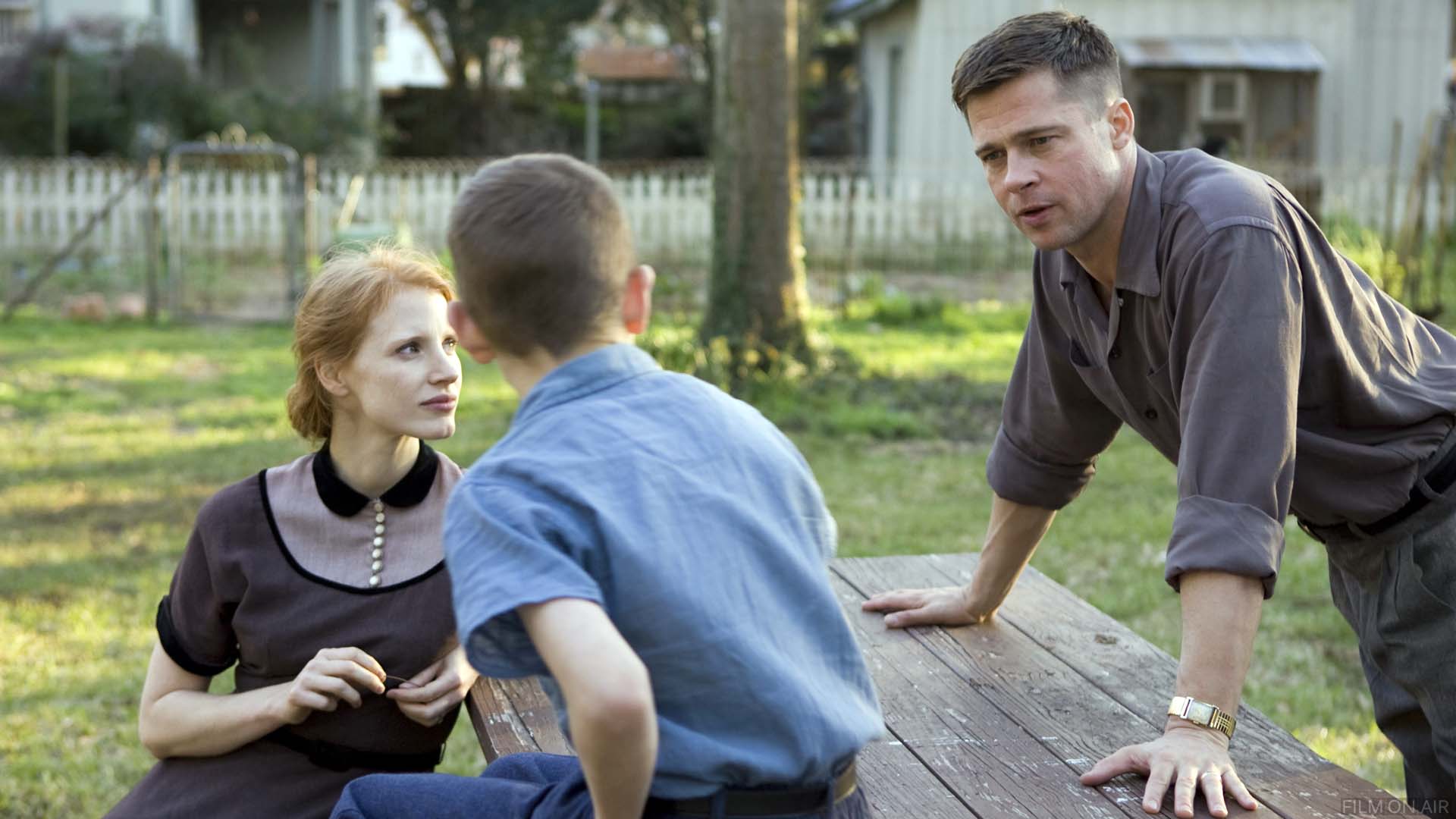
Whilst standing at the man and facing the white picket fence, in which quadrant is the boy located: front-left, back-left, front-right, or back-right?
back-left

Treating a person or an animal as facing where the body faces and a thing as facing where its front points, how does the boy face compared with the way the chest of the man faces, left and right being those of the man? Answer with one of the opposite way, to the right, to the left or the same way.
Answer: to the right

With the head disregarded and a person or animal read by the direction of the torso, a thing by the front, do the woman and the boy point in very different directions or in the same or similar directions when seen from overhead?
very different directions

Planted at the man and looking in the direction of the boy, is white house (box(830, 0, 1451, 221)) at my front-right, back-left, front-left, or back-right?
back-right

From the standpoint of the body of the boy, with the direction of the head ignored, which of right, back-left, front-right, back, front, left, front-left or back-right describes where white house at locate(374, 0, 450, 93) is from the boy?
front-right

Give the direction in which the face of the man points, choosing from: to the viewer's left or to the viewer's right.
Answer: to the viewer's left

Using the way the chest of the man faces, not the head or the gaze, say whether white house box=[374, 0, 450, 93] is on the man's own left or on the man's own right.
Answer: on the man's own right

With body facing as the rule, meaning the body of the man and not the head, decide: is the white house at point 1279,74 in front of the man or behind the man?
behind

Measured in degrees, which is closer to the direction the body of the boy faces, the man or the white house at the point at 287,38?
the white house

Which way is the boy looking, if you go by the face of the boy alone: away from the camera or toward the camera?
away from the camera

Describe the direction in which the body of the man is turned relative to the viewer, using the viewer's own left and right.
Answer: facing the viewer and to the left of the viewer

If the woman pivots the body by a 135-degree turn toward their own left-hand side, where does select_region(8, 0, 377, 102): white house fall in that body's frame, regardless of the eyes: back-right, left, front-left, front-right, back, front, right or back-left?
front

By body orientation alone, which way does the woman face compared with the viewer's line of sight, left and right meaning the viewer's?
facing the viewer and to the right of the viewer

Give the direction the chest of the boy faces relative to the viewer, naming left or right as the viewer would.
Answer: facing away from the viewer and to the left of the viewer

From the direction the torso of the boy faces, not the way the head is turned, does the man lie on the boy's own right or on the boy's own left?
on the boy's own right
